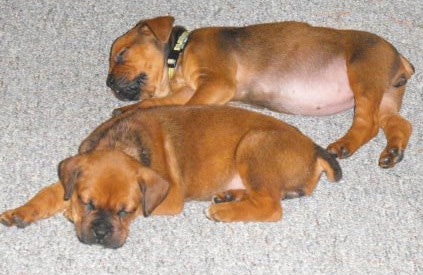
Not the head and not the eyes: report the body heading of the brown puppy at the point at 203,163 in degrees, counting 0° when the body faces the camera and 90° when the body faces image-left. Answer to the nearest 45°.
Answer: approximately 90°

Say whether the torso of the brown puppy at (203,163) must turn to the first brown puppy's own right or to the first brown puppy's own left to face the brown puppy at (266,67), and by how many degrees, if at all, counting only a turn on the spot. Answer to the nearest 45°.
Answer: approximately 135° to the first brown puppy's own right
